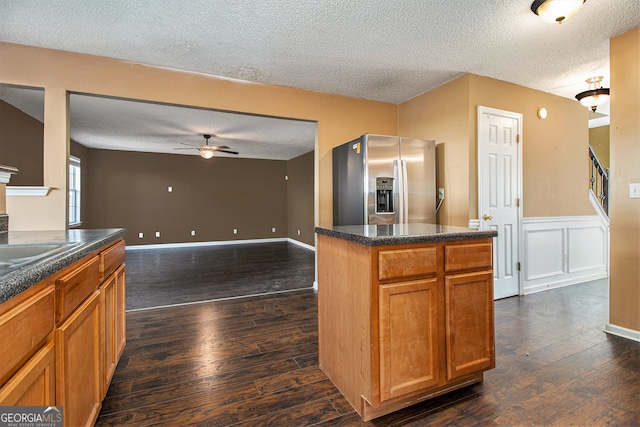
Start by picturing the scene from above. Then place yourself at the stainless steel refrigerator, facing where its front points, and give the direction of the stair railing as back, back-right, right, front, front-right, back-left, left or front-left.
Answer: left

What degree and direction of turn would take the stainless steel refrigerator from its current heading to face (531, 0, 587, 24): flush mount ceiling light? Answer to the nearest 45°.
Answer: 0° — it already faces it

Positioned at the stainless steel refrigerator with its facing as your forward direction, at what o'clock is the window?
The window is roughly at 5 o'clock from the stainless steel refrigerator.

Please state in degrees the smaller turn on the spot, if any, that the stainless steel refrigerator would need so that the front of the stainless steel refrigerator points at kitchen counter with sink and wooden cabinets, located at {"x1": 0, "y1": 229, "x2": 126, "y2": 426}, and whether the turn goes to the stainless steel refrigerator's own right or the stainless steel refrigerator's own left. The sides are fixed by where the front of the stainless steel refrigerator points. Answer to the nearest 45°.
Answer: approximately 90° to the stainless steel refrigerator's own right

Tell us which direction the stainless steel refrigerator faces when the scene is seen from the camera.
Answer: facing the viewer and to the right of the viewer

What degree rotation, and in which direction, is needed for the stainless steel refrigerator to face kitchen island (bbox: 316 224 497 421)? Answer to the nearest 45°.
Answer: approximately 45° to its right

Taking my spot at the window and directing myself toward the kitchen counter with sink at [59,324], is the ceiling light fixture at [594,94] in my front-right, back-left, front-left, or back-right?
front-left

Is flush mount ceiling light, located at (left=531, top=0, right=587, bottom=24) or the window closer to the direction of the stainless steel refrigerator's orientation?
the flush mount ceiling light

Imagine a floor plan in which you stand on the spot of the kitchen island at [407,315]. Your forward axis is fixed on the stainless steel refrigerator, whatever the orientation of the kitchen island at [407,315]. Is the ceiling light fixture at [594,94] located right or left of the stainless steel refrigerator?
right

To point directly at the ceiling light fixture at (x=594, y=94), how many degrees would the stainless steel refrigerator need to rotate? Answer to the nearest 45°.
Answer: approximately 45° to its left

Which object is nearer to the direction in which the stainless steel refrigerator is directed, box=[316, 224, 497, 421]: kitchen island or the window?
the kitchen island

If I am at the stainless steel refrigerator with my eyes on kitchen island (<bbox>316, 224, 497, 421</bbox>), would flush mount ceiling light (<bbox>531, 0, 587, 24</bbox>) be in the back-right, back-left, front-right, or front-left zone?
front-left

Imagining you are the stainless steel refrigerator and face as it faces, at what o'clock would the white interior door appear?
The white interior door is roughly at 10 o'clock from the stainless steel refrigerator.
